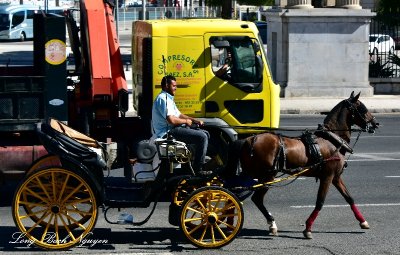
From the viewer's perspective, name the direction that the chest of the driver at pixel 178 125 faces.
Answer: to the viewer's right

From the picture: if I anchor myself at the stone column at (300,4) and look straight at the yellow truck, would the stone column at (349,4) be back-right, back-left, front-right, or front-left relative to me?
back-left

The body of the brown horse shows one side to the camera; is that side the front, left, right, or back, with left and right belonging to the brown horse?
right

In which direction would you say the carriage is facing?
to the viewer's right

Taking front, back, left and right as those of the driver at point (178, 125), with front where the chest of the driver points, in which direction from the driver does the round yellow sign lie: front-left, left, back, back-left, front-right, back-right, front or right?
back-left

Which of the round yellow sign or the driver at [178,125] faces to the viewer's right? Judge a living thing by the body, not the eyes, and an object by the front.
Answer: the driver

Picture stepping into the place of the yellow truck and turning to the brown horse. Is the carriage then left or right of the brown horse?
right

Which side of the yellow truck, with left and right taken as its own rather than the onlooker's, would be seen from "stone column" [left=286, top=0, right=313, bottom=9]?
left

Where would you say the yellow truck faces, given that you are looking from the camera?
facing to the right of the viewer
